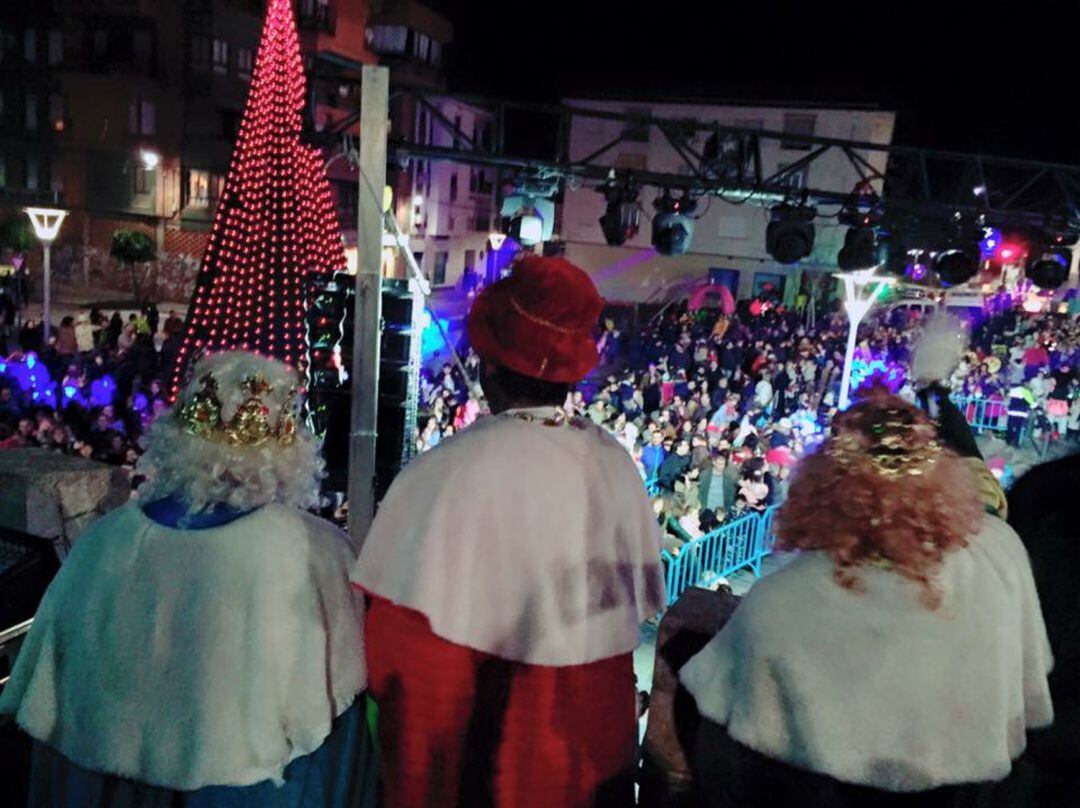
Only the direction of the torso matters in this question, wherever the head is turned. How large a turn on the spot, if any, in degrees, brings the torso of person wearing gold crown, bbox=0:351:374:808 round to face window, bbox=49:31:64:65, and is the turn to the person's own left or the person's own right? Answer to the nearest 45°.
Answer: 0° — they already face it

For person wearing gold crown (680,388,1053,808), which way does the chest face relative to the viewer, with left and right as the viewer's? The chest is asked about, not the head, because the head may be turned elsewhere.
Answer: facing away from the viewer

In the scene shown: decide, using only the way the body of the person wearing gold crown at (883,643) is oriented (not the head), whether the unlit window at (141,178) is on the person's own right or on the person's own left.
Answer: on the person's own left

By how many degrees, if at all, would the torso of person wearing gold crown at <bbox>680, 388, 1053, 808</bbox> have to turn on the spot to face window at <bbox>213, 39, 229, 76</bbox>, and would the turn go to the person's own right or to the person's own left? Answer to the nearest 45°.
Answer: approximately 45° to the person's own left

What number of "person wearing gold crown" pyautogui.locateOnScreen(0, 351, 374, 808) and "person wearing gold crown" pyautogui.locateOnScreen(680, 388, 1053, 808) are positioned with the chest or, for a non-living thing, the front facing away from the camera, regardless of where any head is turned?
2

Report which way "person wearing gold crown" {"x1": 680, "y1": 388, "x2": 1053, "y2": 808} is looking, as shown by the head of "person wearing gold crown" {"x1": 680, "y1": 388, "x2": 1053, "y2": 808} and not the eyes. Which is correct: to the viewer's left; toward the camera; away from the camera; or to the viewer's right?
away from the camera

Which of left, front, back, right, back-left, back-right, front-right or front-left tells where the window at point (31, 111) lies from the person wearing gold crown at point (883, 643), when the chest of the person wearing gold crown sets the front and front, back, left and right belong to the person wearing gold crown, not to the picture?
front-left

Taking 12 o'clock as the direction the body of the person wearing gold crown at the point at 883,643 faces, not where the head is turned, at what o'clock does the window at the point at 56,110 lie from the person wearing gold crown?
The window is roughly at 10 o'clock from the person wearing gold crown.

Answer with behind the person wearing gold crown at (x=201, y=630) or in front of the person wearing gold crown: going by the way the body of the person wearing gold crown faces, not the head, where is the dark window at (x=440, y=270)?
in front

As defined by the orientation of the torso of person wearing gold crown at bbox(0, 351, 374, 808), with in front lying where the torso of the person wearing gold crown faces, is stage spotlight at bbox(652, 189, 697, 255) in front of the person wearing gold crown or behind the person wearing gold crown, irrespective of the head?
in front

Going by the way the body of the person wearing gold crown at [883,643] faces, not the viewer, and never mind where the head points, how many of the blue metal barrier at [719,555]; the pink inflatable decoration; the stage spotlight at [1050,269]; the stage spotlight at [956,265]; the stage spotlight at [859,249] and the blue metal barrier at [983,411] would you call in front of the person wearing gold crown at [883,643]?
6

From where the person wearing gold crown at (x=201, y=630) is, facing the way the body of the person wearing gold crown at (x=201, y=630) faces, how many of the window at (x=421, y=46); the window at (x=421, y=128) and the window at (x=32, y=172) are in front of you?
3

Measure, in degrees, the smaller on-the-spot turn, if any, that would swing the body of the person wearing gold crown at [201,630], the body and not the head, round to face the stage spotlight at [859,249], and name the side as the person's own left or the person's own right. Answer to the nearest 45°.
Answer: approximately 45° to the person's own right

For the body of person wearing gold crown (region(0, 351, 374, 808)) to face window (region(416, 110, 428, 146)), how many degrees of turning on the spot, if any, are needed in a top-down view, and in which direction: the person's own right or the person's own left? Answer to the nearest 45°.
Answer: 0° — they already face it

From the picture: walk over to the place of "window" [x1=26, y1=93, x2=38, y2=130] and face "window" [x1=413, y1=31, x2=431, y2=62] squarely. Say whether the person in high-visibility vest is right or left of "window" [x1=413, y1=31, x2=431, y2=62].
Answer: right

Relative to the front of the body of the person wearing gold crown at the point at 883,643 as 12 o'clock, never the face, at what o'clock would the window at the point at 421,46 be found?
The window is roughly at 11 o'clock from the person wearing gold crown.

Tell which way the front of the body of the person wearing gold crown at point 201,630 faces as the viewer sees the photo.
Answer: away from the camera

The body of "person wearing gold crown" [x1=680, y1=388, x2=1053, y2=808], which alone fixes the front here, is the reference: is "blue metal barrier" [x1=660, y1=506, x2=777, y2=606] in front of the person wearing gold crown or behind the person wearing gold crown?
in front

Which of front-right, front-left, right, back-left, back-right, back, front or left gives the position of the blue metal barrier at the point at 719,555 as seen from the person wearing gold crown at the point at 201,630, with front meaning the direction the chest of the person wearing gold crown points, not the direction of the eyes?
front-right
